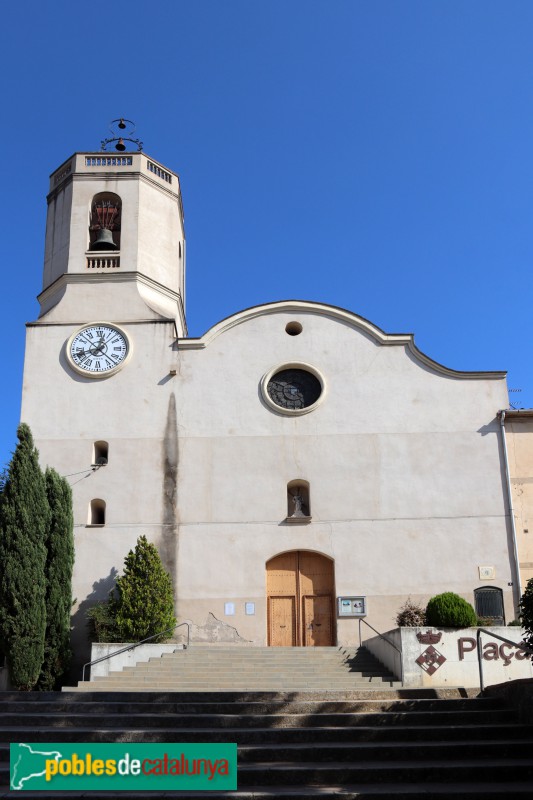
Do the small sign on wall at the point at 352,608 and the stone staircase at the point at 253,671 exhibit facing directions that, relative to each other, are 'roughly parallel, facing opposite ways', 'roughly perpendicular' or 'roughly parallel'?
roughly parallel

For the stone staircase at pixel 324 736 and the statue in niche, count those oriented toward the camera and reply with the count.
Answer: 2

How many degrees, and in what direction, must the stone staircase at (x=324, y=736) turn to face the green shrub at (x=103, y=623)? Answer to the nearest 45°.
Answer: approximately 135° to its right

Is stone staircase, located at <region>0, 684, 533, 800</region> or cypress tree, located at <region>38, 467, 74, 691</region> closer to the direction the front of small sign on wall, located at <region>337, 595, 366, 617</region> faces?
the stone staircase

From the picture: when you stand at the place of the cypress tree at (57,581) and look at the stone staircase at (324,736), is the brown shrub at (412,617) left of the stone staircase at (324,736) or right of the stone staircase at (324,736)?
left

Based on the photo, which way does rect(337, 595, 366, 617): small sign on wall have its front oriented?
toward the camera

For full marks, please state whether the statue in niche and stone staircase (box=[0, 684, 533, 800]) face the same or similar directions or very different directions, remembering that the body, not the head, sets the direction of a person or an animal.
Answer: same or similar directions

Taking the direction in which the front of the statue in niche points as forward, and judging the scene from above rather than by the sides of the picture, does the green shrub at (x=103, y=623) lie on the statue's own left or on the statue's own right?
on the statue's own right

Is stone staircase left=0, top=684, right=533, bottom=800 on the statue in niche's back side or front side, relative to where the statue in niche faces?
on the front side

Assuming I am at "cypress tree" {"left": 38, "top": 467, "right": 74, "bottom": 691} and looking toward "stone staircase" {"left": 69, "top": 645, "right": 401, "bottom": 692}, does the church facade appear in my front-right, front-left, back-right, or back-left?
front-left

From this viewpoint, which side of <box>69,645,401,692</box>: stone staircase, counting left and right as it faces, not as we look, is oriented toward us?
front

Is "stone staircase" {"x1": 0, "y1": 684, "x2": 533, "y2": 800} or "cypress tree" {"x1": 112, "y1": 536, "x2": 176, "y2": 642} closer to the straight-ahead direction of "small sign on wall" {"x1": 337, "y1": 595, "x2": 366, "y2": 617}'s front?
the stone staircase

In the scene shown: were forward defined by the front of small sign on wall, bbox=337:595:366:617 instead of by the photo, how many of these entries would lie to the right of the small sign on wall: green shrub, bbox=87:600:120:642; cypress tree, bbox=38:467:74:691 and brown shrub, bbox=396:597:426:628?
2

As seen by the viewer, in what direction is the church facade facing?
toward the camera

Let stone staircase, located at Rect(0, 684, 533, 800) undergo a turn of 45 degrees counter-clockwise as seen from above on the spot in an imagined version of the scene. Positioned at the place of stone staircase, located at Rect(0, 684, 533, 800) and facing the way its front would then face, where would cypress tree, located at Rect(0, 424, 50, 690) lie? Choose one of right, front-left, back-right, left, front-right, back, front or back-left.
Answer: back

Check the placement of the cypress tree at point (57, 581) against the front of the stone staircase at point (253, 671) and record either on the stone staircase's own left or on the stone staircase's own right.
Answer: on the stone staircase's own right
